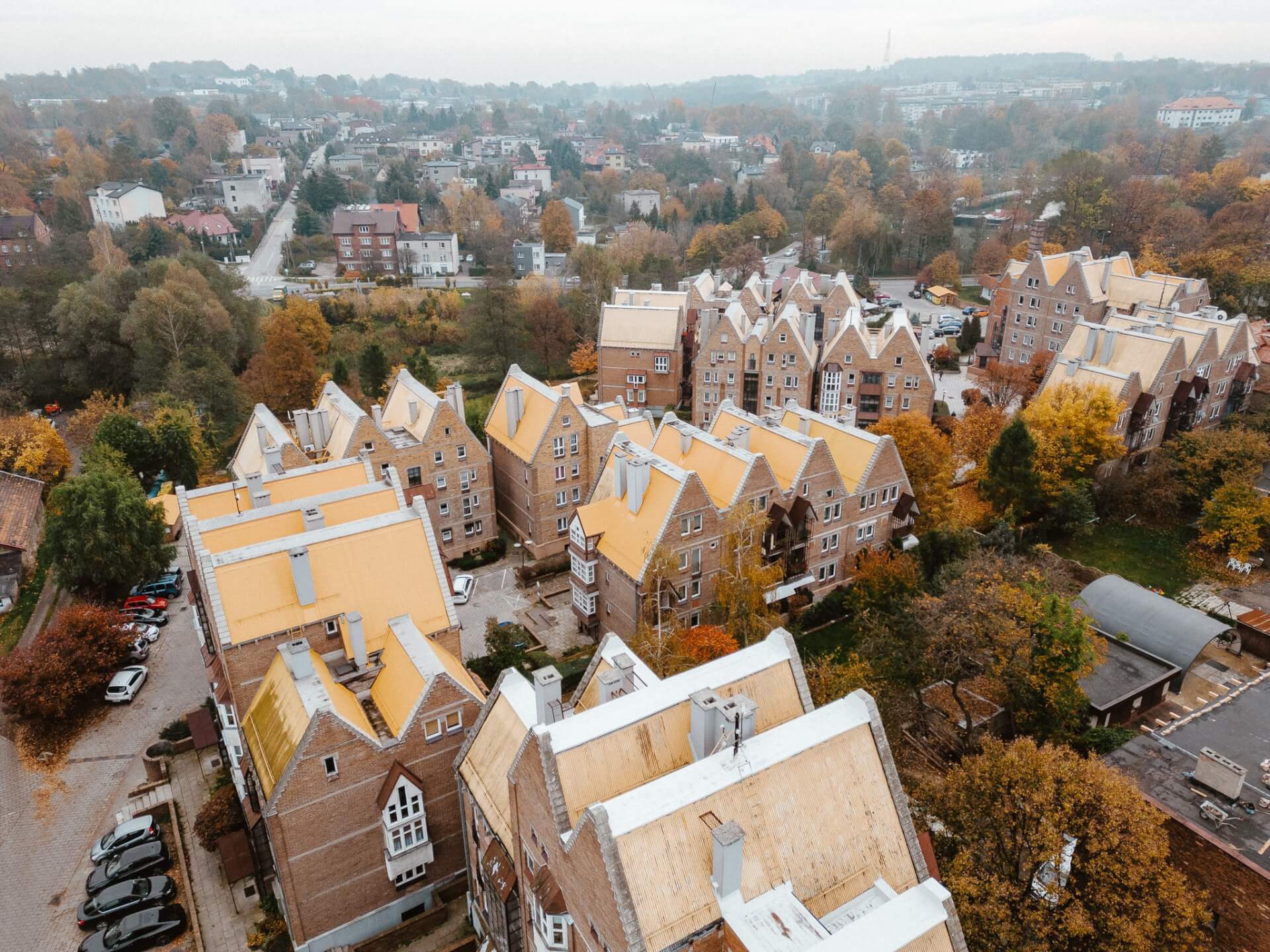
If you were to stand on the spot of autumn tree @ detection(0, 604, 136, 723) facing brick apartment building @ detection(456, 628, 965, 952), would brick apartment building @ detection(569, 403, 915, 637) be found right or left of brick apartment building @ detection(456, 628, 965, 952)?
left

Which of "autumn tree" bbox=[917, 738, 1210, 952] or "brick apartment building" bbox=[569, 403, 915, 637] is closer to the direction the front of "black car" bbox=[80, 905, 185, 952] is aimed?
the autumn tree
